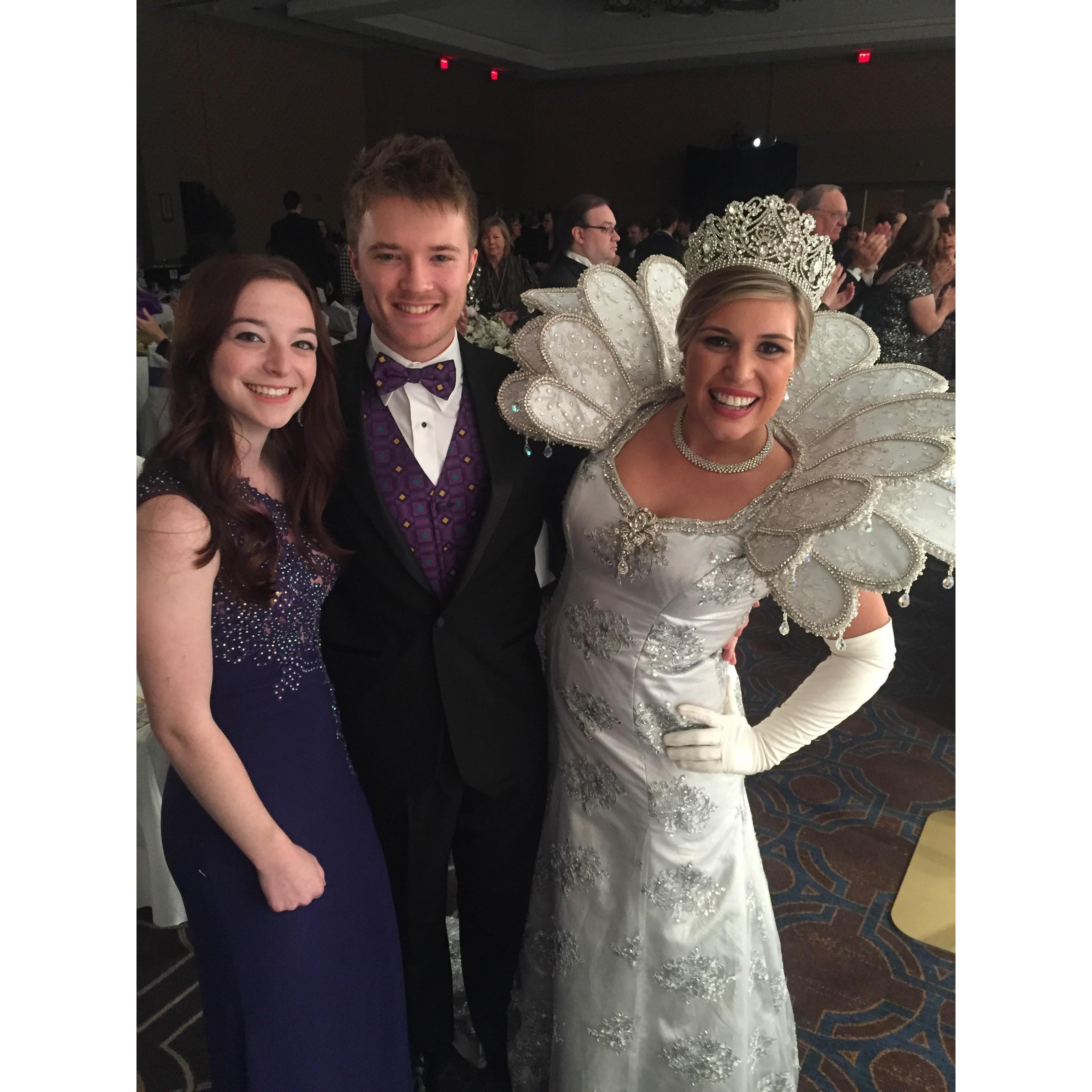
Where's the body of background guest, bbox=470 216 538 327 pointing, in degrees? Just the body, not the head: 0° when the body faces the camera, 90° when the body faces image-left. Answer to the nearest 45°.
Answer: approximately 0°

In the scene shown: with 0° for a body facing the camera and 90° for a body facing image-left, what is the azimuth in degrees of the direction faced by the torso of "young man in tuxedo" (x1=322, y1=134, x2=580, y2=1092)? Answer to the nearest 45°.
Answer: approximately 0°

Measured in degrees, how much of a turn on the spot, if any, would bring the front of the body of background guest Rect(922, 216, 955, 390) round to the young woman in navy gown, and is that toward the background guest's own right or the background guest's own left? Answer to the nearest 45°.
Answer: approximately 45° to the background guest's own left

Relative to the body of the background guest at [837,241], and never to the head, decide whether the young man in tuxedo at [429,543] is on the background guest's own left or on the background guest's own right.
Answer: on the background guest's own right
